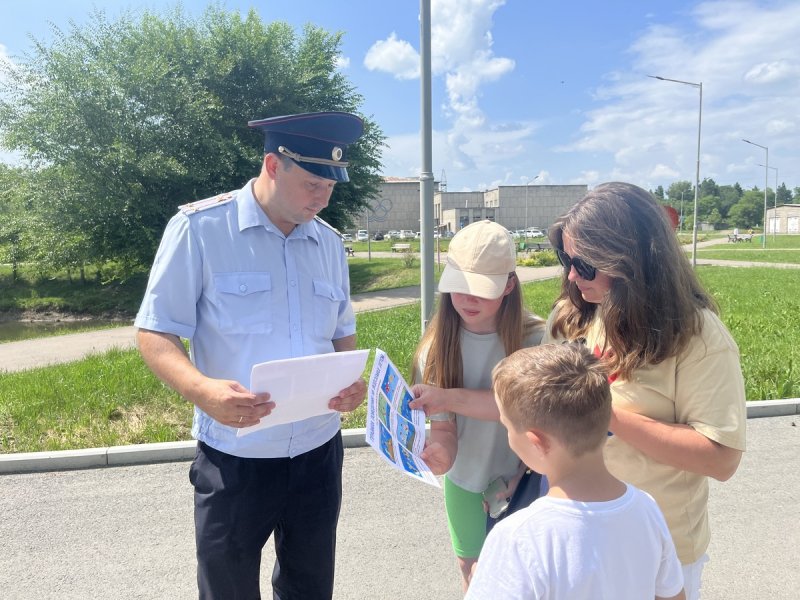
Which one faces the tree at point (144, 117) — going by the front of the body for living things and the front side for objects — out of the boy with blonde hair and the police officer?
the boy with blonde hair

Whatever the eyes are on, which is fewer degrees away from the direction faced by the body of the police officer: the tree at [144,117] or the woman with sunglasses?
the woman with sunglasses

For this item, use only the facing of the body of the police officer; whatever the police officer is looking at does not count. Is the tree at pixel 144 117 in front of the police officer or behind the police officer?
behind

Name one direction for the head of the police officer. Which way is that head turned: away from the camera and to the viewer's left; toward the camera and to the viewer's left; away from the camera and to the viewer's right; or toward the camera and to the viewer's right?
toward the camera and to the viewer's right

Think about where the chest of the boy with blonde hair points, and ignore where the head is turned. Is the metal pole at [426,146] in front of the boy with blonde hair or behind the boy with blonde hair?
in front

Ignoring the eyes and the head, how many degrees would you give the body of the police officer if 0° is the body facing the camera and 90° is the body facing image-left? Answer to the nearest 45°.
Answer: approximately 315°

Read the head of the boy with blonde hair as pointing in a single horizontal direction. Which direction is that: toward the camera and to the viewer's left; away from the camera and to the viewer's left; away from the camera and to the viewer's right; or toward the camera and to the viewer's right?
away from the camera and to the viewer's left

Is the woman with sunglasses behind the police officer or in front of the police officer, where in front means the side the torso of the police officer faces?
in front

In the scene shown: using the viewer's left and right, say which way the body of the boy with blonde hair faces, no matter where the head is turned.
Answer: facing away from the viewer and to the left of the viewer

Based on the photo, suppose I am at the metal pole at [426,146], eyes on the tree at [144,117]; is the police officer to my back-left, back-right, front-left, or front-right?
back-left

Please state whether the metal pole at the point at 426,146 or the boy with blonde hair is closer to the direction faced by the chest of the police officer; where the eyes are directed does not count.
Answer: the boy with blonde hair

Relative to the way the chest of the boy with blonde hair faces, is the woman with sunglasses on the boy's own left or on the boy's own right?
on the boy's own right
